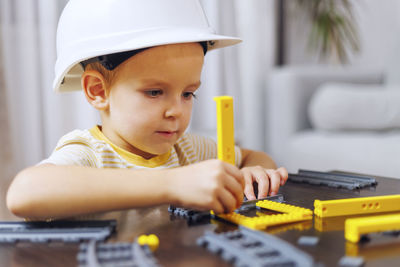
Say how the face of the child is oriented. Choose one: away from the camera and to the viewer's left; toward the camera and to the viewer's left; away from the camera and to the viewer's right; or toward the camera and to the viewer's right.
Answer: toward the camera and to the viewer's right

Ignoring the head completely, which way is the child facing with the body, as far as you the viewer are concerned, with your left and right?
facing the viewer and to the right of the viewer

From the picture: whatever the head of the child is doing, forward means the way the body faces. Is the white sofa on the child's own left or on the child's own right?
on the child's own left
